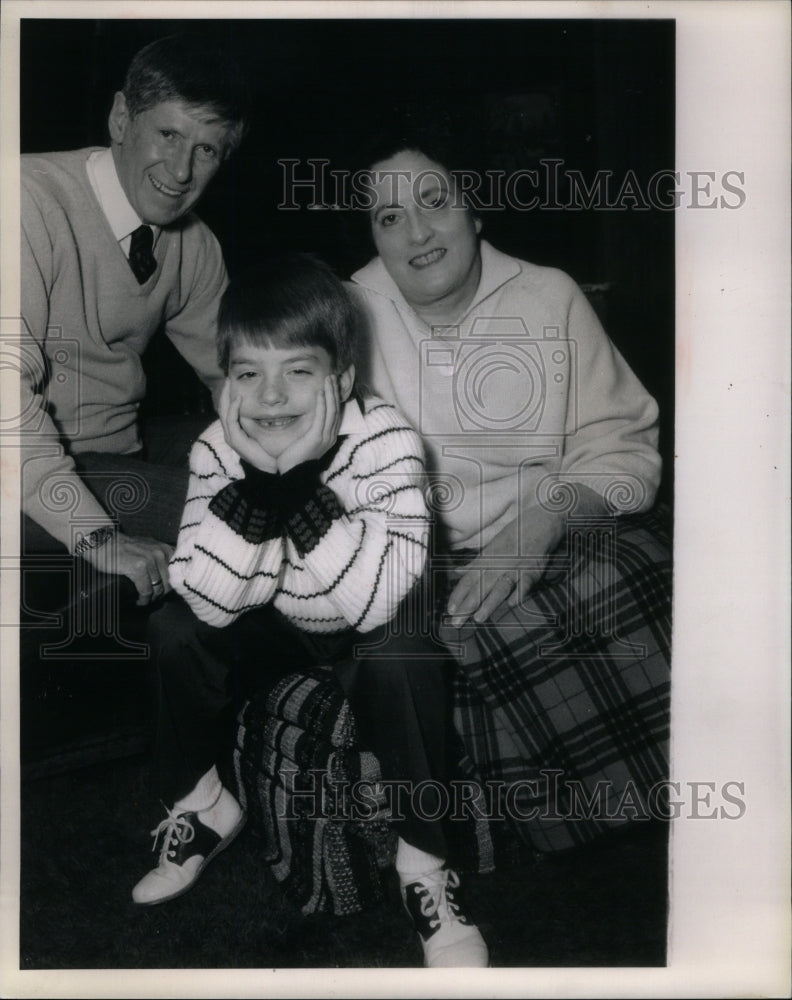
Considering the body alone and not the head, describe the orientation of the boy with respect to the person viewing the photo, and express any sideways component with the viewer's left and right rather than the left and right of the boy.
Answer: facing the viewer

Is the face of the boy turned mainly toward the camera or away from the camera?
toward the camera

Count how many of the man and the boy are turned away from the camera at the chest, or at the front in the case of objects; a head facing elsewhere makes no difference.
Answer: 0

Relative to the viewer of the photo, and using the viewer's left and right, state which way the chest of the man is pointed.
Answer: facing the viewer and to the right of the viewer
